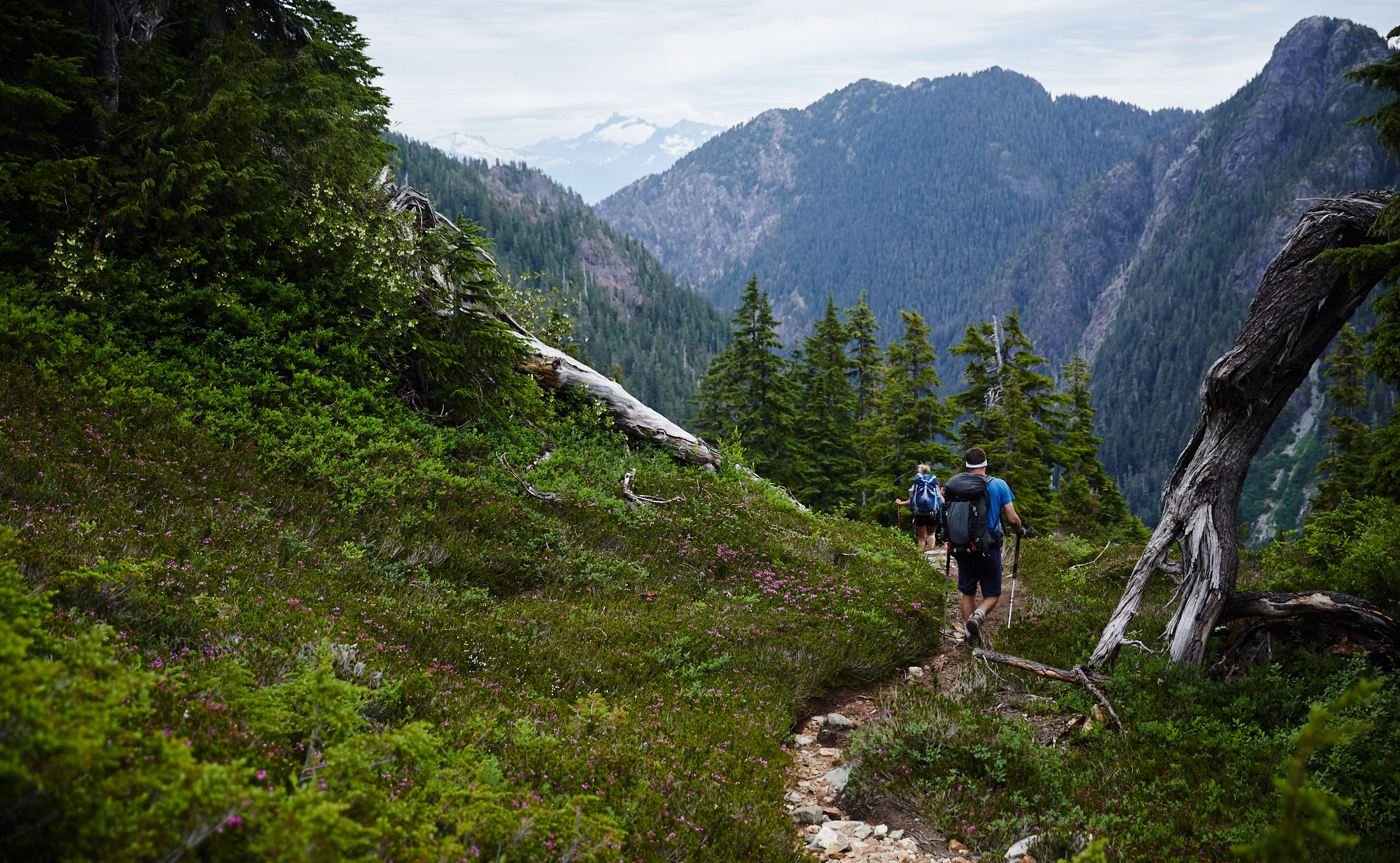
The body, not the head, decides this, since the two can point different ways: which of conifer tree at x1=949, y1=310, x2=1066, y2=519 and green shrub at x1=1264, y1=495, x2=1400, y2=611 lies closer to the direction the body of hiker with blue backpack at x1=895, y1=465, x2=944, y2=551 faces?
the conifer tree

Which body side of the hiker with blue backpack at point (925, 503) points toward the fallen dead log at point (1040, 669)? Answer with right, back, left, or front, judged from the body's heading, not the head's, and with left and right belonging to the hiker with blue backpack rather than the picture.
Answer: back

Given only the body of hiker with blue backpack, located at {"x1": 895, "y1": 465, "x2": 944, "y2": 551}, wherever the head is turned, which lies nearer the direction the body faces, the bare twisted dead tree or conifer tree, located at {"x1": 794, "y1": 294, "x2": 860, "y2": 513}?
the conifer tree

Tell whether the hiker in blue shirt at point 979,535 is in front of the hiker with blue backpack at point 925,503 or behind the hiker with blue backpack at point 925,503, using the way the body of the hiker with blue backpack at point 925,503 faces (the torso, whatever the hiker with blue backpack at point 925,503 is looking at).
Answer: behind

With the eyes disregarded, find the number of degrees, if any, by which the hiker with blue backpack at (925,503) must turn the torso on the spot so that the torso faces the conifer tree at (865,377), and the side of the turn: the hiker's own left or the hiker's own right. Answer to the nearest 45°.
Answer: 0° — they already face it

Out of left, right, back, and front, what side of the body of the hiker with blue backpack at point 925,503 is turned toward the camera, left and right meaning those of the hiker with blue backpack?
back

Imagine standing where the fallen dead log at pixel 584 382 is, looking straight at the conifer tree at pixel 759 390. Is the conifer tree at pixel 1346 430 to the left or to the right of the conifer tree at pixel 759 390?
right

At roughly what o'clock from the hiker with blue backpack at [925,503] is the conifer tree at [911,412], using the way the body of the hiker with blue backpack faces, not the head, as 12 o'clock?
The conifer tree is roughly at 12 o'clock from the hiker with blue backpack.
